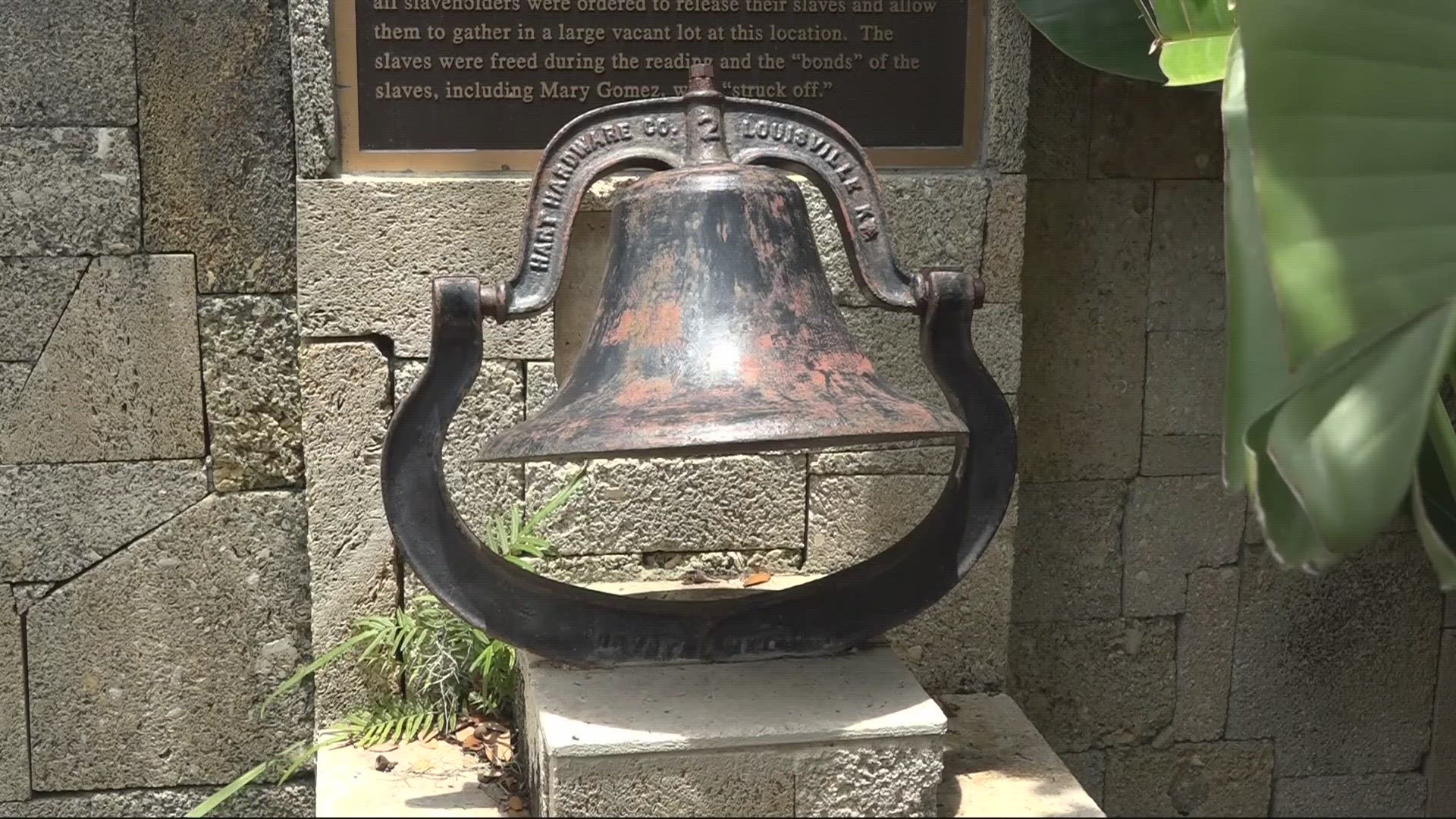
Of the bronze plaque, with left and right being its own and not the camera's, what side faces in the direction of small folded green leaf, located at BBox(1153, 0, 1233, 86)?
left

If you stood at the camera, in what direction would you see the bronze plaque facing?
facing the viewer

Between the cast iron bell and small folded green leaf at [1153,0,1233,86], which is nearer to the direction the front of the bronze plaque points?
the cast iron bell

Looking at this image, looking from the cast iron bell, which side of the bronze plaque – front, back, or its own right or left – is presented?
front

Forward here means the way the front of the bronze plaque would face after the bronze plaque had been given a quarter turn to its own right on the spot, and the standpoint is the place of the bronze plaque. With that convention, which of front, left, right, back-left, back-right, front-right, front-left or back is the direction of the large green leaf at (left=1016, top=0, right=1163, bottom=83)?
back
